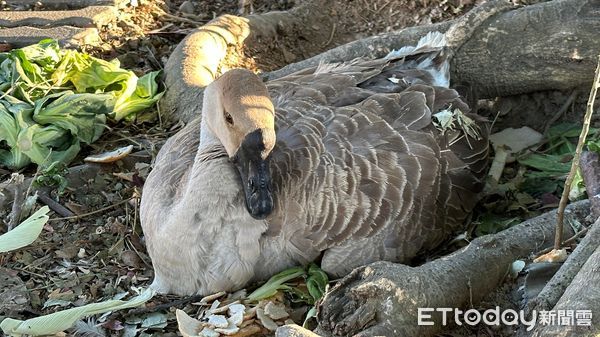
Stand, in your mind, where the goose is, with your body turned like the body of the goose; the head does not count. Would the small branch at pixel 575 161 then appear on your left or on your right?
on your left

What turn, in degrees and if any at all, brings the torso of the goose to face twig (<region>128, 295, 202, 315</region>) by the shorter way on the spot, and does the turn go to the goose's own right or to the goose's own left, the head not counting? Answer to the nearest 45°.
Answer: approximately 45° to the goose's own right

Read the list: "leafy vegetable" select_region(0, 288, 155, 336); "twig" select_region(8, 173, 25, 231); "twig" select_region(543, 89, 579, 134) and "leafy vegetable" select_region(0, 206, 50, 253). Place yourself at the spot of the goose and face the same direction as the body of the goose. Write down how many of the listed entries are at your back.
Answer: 1

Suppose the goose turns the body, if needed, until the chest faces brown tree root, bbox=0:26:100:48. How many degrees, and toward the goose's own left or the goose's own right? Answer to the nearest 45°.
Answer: approximately 90° to the goose's own right

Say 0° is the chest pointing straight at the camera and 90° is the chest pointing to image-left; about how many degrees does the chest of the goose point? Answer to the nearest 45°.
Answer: approximately 45°

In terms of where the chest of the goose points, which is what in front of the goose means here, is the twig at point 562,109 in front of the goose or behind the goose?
behind

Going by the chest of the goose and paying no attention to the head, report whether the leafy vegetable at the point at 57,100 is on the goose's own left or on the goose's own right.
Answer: on the goose's own right

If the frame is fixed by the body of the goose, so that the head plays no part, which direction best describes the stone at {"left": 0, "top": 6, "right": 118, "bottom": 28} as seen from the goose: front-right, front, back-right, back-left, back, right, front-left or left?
right

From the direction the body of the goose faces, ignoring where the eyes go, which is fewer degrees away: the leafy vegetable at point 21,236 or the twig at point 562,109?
the leafy vegetable

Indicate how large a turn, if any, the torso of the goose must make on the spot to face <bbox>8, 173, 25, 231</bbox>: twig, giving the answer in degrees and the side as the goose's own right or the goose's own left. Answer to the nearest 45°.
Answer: approximately 45° to the goose's own right

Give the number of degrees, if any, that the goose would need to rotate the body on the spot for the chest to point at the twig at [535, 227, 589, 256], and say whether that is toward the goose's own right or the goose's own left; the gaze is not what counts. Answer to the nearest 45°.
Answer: approximately 135° to the goose's own left

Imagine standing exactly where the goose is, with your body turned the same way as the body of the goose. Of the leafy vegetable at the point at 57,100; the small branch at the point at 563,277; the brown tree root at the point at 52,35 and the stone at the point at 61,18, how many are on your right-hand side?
3
